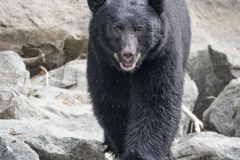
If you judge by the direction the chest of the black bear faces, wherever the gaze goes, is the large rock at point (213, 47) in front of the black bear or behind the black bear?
behind

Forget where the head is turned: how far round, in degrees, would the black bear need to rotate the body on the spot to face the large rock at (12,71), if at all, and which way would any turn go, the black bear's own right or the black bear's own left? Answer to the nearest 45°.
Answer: approximately 135° to the black bear's own right

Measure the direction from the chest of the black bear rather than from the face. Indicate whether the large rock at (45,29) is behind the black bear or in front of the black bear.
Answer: behind

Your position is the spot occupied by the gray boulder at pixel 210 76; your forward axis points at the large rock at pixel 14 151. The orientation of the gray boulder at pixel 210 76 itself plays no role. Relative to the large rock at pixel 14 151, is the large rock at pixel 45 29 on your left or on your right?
right

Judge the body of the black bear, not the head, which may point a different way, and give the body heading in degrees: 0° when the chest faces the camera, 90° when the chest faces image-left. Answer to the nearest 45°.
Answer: approximately 0°

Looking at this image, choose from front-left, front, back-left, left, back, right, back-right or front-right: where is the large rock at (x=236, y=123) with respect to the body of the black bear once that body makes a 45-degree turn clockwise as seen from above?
back
